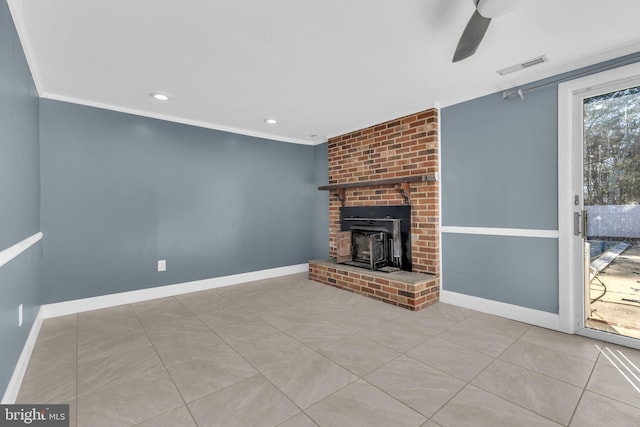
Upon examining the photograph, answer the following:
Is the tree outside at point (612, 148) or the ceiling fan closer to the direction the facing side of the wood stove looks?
the ceiling fan

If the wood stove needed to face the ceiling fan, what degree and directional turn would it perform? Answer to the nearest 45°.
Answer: approximately 45° to its left

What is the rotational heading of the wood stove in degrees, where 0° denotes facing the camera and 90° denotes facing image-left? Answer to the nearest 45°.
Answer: approximately 45°
